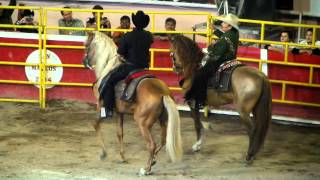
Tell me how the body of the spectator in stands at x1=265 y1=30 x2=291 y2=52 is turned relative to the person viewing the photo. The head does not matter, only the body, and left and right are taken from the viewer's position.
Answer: facing the viewer and to the left of the viewer

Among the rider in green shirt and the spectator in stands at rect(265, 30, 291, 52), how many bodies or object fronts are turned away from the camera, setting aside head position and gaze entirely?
0

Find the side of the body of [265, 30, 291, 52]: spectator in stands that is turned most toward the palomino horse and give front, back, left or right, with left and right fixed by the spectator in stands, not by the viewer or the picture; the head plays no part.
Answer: front

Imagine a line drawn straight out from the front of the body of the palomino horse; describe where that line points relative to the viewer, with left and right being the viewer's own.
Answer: facing away from the viewer and to the left of the viewer

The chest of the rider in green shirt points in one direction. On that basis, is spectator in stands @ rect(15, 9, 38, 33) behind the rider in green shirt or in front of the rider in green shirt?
in front

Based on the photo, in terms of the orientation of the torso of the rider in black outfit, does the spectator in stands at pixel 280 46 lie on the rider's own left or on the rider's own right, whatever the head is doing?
on the rider's own right

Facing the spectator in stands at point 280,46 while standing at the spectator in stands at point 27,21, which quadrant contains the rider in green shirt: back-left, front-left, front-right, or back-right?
front-right

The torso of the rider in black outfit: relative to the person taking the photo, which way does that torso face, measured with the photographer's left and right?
facing away from the viewer and to the left of the viewer

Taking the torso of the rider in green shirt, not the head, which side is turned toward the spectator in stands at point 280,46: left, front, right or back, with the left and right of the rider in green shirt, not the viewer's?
right

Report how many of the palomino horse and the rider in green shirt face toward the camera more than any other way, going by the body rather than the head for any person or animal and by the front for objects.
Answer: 0

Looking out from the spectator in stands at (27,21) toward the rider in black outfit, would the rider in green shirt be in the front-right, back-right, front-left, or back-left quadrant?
front-left

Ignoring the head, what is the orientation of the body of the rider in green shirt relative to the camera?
to the viewer's left

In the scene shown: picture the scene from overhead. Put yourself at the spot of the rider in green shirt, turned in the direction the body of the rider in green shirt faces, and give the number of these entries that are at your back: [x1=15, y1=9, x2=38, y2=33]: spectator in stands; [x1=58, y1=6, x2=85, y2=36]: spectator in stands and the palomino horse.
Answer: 0

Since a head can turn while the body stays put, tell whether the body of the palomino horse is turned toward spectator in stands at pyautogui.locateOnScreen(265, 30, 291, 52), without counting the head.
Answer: no

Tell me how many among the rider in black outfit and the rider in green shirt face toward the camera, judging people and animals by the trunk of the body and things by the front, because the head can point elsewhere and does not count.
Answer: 0

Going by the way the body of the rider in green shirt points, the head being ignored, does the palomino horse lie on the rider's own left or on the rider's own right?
on the rider's own left

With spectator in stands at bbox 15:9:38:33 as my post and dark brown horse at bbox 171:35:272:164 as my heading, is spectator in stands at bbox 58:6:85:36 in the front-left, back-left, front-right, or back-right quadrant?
front-left

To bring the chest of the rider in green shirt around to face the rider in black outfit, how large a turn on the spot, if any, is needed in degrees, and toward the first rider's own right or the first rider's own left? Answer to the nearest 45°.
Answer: approximately 45° to the first rider's own left

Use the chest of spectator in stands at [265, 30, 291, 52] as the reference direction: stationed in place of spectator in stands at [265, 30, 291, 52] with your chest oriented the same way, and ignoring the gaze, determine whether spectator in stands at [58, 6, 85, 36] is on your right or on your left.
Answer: on your right

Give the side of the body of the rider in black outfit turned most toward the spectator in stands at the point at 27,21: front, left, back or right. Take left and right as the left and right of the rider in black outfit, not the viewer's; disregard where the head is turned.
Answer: front
